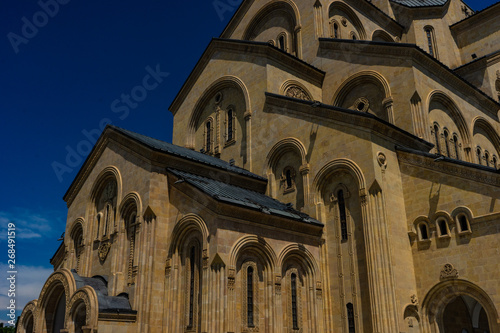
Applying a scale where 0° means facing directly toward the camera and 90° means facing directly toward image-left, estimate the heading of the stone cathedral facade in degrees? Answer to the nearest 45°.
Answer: approximately 45°
